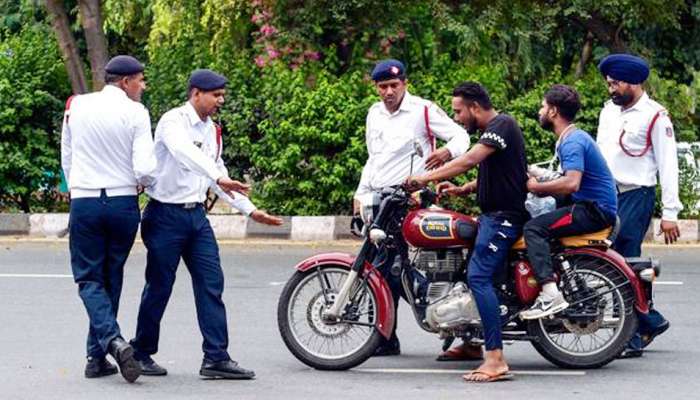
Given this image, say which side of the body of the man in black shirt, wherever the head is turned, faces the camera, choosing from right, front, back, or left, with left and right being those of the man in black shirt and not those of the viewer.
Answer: left

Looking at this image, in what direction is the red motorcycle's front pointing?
to the viewer's left

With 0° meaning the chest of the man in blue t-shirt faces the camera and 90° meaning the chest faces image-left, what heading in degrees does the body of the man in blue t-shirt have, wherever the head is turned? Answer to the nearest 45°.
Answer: approximately 90°

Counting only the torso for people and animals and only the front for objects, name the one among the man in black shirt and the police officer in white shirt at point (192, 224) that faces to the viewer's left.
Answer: the man in black shirt

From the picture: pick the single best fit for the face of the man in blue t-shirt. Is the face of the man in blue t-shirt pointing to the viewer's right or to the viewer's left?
to the viewer's left

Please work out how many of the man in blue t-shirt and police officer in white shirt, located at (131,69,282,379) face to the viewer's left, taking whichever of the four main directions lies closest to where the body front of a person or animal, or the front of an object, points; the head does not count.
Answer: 1

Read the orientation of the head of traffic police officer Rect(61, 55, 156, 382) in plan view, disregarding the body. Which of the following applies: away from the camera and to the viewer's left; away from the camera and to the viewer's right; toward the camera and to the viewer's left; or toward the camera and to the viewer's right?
away from the camera and to the viewer's right

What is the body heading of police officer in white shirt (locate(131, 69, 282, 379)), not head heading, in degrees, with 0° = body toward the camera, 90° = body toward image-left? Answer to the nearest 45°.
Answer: approximately 315°

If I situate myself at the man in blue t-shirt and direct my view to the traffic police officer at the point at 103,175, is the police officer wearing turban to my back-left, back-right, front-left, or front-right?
back-right

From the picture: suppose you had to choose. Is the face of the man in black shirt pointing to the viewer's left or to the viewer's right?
to the viewer's left

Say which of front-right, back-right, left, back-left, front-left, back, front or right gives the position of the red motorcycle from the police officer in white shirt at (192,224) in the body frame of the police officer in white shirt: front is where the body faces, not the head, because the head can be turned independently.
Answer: front-left

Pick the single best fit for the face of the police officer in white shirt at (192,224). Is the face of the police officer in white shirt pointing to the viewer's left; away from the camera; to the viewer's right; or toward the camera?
to the viewer's right

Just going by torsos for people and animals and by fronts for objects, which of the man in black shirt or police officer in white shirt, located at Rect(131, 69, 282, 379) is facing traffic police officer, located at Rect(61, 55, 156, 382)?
the man in black shirt

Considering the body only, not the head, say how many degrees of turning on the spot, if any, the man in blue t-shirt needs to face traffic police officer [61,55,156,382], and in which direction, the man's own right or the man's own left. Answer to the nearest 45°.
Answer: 0° — they already face them
